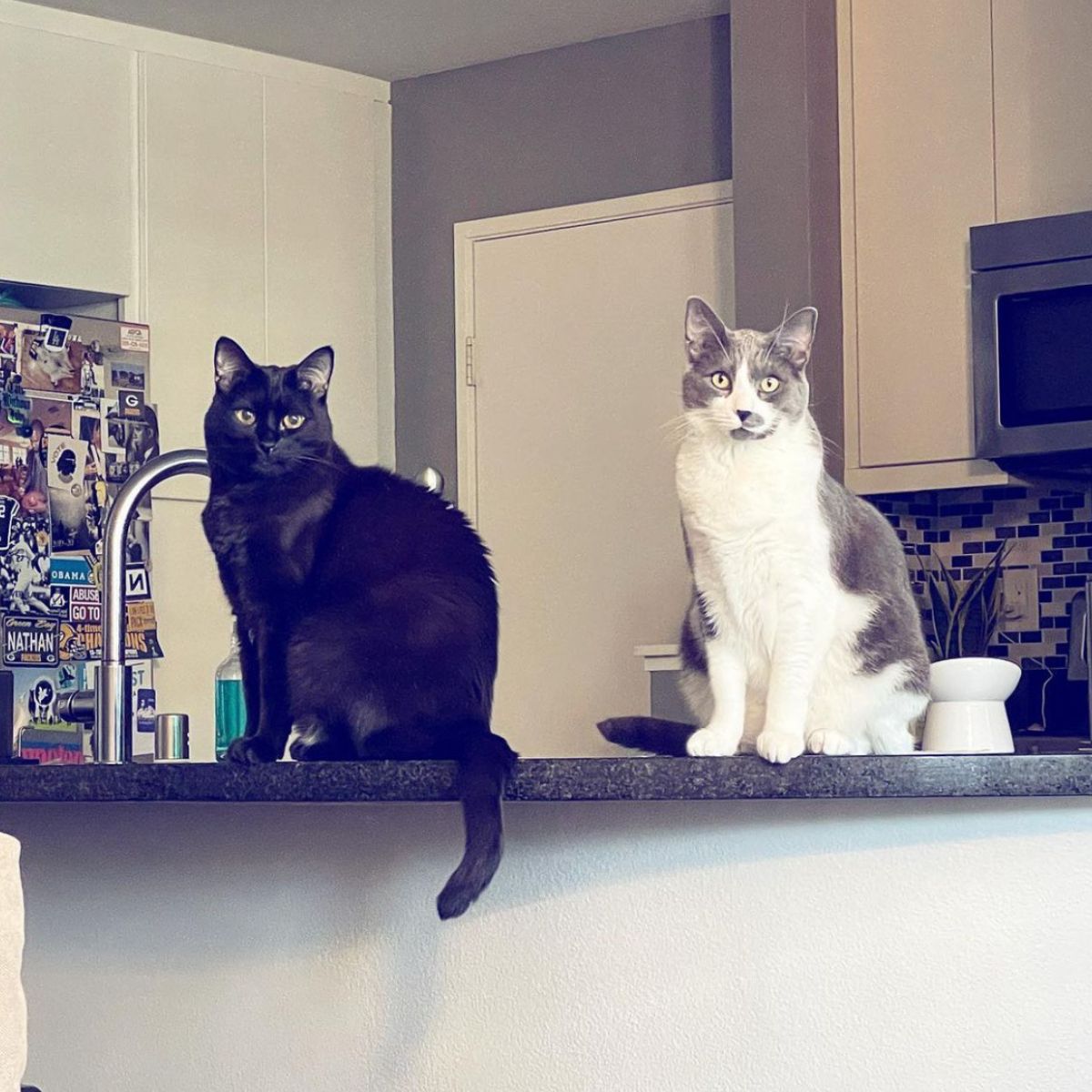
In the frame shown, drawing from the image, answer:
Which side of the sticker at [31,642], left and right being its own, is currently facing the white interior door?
left

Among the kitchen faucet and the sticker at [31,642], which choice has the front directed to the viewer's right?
the kitchen faucet

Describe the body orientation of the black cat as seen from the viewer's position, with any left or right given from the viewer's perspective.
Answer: facing to the left of the viewer

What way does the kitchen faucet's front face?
to the viewer's right

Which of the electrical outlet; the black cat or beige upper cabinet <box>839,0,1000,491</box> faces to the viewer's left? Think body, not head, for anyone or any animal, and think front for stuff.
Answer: the black cat

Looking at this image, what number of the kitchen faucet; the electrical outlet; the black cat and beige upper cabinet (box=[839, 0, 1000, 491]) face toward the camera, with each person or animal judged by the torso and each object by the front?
2

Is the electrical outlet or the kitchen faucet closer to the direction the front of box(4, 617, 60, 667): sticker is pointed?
the kitchen faucet

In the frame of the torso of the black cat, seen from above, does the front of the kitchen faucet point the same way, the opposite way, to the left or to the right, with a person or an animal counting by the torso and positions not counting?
the opposite way
